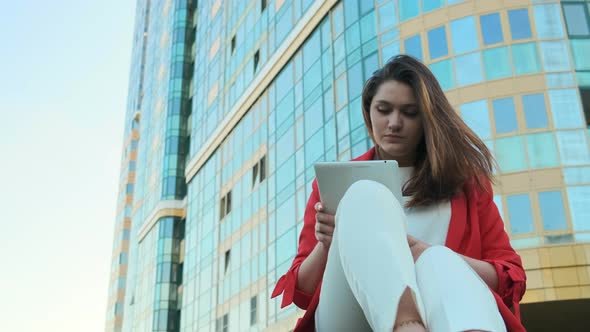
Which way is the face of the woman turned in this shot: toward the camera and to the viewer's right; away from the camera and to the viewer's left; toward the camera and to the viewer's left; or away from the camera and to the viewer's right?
toward the camera and to the viewer's left

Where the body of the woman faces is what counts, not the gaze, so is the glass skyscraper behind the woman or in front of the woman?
behind

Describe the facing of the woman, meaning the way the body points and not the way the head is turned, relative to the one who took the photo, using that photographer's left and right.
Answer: facing the viewer
